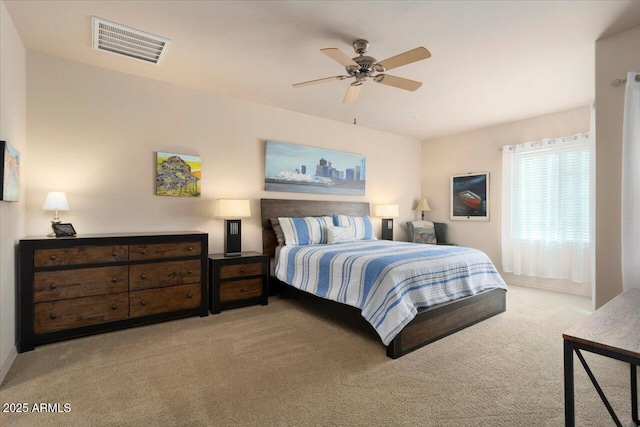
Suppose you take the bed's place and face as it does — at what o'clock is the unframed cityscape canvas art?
The unframed cityscape canvas art is roughly at 6 o'clock from the bed.

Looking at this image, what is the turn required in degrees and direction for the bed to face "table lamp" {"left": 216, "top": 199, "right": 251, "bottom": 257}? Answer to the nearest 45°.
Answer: approximately 135° to its right

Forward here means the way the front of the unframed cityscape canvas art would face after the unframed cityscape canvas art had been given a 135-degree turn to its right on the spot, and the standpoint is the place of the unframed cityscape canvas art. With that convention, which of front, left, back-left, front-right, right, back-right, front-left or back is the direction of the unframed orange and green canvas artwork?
front-left

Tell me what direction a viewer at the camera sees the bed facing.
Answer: facing the viewer and to the right of the viewer

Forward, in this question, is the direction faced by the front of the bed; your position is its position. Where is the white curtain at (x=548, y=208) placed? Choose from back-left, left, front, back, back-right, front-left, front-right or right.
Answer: left

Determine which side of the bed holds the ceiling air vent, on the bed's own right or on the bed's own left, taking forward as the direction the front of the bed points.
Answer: on the bed's own right

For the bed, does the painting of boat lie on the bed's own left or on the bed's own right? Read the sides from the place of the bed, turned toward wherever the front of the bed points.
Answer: on the bed's own left

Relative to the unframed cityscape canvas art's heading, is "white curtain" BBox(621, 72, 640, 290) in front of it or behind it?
in front

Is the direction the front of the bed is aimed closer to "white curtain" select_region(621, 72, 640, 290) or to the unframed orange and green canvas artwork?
the white curtain

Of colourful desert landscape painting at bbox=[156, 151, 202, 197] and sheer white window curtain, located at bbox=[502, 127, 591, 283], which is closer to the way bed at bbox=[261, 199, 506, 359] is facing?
the white curtain

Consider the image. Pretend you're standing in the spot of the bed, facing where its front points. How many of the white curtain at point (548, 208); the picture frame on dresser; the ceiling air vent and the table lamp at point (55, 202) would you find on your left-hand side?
1

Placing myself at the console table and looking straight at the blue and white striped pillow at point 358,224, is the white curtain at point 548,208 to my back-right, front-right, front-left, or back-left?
front-right

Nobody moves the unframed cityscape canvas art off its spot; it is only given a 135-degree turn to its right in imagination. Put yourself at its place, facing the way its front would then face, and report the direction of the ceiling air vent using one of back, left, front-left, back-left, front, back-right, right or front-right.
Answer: front-left

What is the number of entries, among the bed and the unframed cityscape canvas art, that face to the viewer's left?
0

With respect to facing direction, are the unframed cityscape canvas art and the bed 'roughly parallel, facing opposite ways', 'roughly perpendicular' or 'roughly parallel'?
roughly parallel

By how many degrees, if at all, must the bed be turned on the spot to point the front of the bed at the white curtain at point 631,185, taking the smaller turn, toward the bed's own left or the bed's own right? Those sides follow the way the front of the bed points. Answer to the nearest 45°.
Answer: approximately 45° to the bed's own left

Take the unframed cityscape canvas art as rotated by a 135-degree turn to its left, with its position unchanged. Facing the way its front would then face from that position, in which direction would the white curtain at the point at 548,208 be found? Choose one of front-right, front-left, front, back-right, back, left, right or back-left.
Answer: right

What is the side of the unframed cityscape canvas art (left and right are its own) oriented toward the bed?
front
